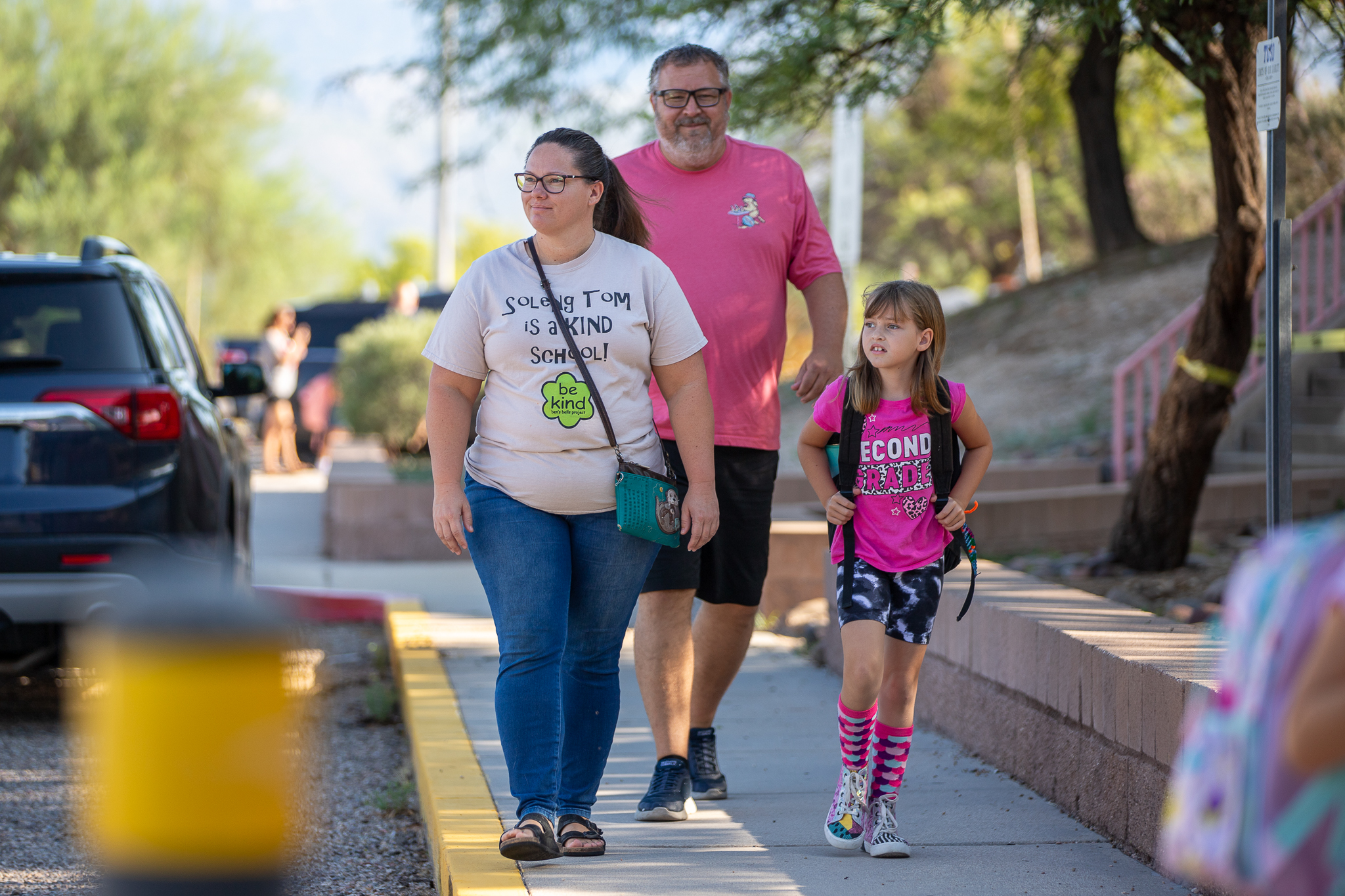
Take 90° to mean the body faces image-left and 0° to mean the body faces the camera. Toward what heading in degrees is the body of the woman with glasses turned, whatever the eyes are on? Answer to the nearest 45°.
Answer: approximately 0°

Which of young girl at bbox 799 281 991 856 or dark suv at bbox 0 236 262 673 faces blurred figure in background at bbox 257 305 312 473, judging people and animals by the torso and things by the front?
the dark suv

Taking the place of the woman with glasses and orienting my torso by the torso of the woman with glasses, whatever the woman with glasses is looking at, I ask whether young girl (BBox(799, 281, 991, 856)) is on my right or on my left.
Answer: on my left

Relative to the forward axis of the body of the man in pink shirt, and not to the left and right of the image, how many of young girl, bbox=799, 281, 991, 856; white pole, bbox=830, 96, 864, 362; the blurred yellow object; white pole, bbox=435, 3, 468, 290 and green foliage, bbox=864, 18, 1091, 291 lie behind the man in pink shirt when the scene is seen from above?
3

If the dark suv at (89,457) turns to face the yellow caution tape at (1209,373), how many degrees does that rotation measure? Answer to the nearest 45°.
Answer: approximately 90° to its right

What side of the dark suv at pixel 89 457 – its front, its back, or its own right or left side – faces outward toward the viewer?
back
